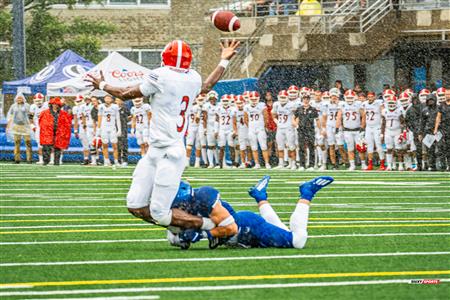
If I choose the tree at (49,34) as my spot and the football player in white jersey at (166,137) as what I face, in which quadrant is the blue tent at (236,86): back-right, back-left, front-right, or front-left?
front-left

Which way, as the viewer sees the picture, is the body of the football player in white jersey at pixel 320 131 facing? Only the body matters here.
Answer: toward the camera

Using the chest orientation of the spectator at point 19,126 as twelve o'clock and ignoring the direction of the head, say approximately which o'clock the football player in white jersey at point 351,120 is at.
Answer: The football player in white jersey is roughly at 10 o'clock from the spectator.

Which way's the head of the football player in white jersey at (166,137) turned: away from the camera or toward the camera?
away from the camera

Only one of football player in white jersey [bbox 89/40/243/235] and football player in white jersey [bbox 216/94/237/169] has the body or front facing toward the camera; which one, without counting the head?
football player in white jersey [bbox 216/94/237/169]

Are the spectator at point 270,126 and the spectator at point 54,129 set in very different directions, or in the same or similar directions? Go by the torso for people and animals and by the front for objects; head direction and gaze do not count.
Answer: same or similar directions

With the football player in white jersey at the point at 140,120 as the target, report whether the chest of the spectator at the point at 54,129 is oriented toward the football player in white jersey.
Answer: no

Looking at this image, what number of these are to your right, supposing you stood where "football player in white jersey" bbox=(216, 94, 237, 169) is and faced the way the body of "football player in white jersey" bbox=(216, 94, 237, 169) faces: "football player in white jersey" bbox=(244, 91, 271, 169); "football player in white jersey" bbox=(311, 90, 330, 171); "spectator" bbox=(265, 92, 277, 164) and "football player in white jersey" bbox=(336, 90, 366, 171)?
0

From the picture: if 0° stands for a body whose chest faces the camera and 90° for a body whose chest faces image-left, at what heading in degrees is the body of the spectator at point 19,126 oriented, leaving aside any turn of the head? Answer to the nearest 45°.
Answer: approximately 0°

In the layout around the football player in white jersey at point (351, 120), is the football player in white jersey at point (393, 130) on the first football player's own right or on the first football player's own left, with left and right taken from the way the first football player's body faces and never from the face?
on the first football player's own left

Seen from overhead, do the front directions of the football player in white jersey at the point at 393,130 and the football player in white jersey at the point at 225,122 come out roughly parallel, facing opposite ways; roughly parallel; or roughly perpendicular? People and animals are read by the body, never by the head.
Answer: roughly parallel

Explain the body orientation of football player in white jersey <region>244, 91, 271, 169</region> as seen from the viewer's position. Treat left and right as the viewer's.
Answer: facing the viewer

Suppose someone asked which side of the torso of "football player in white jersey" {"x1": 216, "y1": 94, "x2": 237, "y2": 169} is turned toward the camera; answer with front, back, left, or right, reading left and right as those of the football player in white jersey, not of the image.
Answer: front

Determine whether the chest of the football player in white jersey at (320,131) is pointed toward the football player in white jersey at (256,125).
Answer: no

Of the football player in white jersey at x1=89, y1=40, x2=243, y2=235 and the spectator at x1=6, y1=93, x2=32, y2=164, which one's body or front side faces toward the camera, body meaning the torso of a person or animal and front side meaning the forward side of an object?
the spectator
